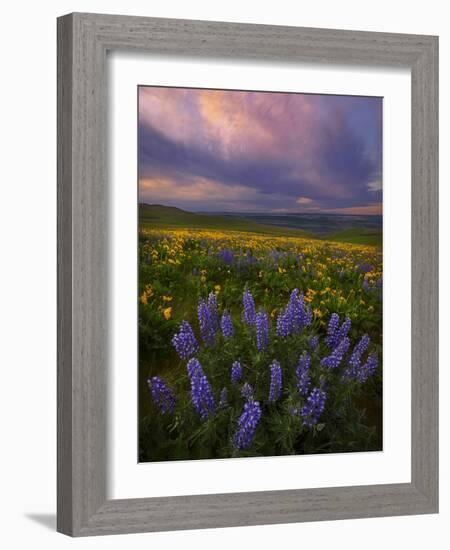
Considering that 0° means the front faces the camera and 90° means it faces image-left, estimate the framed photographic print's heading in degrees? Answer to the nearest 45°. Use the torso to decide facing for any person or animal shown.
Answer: approximately 315°
